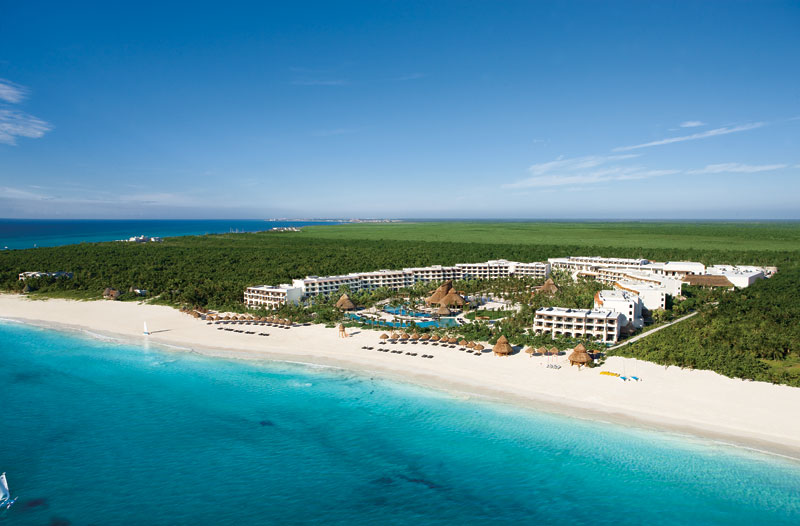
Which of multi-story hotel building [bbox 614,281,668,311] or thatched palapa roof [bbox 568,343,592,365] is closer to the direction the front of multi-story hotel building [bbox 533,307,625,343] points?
the thatched palapa roof

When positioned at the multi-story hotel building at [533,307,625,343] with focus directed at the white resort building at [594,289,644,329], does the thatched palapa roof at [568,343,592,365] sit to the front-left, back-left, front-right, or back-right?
back-right

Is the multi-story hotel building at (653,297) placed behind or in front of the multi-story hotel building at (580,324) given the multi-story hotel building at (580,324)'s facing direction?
behind

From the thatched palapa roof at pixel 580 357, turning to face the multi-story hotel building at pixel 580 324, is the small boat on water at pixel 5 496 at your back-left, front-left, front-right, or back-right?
back-left

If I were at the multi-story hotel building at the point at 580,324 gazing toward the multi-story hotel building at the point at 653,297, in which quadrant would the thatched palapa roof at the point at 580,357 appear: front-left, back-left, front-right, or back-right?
back-right

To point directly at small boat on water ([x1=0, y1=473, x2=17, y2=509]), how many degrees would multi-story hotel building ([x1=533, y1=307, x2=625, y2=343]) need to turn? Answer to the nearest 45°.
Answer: approximately 45° to its right

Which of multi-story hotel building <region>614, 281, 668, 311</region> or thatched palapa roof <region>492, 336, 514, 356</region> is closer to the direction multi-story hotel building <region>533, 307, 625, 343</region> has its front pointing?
the thatched palapa roof

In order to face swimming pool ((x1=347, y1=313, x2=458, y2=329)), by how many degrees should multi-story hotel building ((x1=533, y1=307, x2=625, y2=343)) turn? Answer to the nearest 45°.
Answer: approximately 90° to its right

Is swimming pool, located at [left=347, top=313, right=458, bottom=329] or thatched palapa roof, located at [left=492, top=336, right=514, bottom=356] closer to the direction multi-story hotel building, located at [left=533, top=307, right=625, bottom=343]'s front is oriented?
the thatched palapa roof

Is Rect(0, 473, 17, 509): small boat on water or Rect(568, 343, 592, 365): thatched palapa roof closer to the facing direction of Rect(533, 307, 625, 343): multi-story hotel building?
the thatched palapa roof

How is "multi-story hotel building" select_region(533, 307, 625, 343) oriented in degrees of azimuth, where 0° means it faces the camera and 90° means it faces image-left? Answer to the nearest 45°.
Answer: approximately 0°

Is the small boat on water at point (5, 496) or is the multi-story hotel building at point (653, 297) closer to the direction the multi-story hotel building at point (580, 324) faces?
the small boat on water

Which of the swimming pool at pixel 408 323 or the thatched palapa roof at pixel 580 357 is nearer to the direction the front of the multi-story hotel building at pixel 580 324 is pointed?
the thatched palapa roof

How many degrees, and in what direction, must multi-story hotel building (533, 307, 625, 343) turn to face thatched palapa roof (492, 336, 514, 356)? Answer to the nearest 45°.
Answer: approximately 45° to its right

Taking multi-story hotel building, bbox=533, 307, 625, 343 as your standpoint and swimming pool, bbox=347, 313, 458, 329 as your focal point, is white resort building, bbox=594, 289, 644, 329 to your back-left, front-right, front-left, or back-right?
back-right

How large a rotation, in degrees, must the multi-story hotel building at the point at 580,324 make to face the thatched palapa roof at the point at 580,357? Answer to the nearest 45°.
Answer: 0° — it already faces it
